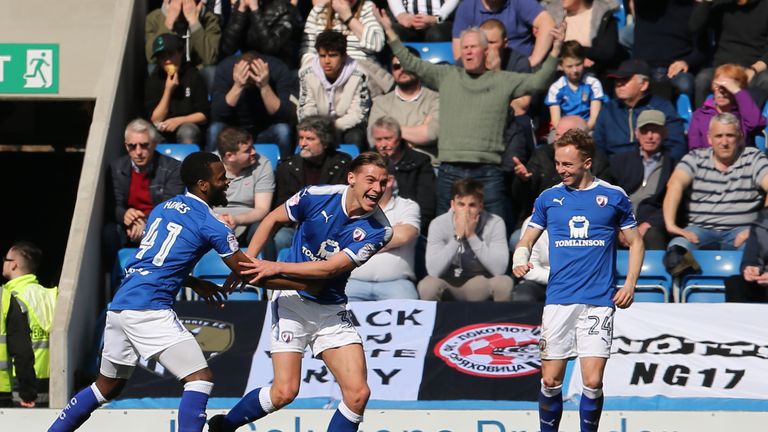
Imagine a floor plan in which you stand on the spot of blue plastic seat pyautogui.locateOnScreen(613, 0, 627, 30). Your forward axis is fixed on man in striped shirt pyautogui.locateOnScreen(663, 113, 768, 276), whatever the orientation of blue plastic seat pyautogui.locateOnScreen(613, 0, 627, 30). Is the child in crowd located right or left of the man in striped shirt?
right

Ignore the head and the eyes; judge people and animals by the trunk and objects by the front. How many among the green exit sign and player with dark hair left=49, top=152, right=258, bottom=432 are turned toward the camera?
1

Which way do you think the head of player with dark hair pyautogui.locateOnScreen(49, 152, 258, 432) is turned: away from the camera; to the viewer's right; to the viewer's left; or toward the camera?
to the viewer's right

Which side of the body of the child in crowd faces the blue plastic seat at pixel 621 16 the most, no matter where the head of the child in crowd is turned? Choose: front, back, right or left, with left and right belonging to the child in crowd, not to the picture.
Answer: back

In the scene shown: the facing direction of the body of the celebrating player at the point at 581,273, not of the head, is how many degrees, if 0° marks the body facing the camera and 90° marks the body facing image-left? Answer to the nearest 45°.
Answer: approximately 0°
